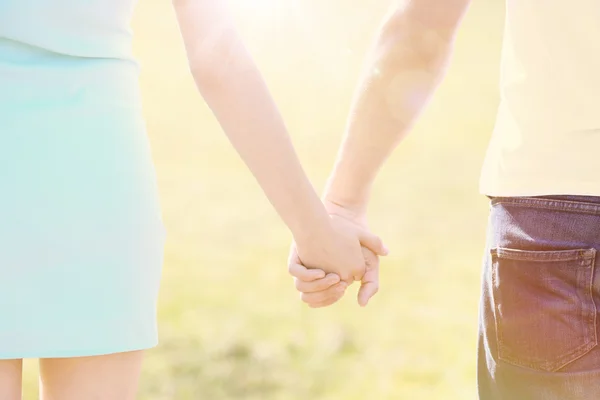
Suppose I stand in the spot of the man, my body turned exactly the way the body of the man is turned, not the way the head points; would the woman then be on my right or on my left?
on my left

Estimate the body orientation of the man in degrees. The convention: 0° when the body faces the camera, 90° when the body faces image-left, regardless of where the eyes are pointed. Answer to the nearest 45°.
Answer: approximately 180°
